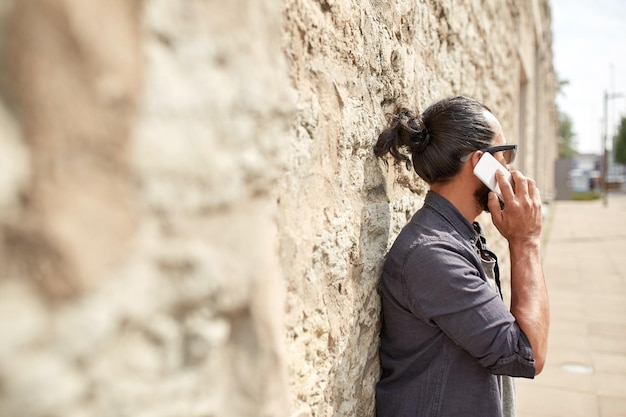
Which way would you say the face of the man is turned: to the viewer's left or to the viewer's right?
to the viewer's right

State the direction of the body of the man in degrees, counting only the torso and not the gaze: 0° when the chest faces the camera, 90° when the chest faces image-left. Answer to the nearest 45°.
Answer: approximately 270°

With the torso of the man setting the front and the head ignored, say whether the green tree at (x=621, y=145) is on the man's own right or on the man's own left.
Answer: on the man's own left
